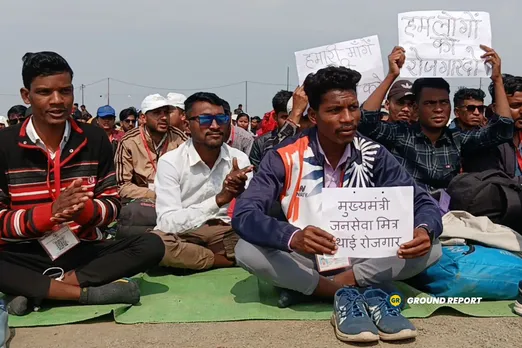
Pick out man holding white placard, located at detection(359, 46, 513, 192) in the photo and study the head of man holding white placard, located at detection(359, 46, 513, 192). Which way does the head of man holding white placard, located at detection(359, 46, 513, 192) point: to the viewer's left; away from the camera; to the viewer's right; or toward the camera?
toward the camera

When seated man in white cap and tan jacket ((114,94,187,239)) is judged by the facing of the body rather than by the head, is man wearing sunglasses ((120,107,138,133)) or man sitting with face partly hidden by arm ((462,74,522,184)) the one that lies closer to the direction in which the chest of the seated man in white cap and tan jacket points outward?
the man sitting with face partly hidden by arm

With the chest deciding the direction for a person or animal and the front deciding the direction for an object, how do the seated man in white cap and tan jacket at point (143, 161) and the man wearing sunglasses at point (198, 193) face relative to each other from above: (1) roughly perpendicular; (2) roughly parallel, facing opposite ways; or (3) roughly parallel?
roughly parallel

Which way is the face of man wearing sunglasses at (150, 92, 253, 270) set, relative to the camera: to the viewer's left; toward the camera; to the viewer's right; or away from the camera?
toward the camera

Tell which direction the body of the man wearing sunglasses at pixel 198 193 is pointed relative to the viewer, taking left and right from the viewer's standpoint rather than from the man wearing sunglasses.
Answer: facing the viewer and to the right of the viewer

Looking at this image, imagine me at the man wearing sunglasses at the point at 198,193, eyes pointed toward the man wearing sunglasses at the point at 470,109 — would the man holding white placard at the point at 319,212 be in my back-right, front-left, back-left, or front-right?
front-right

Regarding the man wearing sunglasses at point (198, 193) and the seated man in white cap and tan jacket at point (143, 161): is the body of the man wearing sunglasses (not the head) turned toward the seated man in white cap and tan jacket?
no

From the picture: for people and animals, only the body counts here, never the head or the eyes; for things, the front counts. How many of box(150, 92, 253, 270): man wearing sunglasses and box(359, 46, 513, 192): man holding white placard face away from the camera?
0

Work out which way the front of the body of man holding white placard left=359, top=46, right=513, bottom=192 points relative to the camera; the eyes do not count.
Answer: toward the camera

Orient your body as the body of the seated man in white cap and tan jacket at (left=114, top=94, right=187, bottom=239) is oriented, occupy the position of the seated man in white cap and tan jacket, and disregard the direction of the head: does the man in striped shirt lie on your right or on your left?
on your right

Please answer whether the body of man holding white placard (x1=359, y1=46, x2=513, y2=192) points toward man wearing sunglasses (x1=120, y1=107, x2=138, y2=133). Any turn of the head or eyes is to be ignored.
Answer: no

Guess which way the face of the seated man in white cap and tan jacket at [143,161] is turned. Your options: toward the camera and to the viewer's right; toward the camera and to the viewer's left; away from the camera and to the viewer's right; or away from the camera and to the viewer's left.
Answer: toward the camera and to the viewer's right

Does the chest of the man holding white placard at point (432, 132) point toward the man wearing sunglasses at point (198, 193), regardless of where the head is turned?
no

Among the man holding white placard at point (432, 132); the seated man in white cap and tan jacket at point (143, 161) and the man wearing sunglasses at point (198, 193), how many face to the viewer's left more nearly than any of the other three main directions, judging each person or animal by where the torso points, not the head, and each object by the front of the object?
0

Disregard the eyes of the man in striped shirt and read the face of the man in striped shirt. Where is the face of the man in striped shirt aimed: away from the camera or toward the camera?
toward the camera
